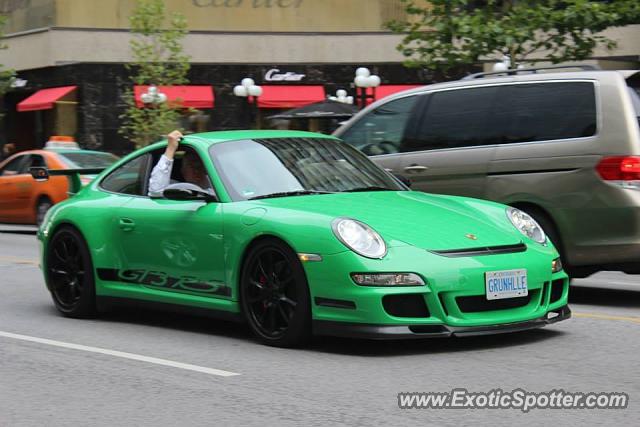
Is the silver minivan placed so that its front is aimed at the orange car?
yes

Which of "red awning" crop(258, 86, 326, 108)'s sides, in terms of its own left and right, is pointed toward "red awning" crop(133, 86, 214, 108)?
right

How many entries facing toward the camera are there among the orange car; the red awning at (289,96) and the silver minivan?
1

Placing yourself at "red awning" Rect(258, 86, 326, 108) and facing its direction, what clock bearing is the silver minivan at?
The silver minivan is roughly at 12 o'clock from the red awning.

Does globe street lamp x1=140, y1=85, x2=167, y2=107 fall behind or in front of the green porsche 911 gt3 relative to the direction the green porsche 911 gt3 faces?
behind

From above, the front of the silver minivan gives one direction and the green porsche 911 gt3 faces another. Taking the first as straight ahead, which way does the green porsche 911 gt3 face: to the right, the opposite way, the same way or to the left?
the opposite way

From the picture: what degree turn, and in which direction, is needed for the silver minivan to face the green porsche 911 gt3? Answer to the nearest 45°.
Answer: approximately 90° to its left

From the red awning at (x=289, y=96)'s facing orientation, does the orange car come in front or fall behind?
in front

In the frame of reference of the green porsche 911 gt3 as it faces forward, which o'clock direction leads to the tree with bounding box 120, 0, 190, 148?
The tree is roughly at 7 o'clock from the green porsche 911 gt3.

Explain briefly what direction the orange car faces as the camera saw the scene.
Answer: facing away from the viewer and to the left of the viewer
